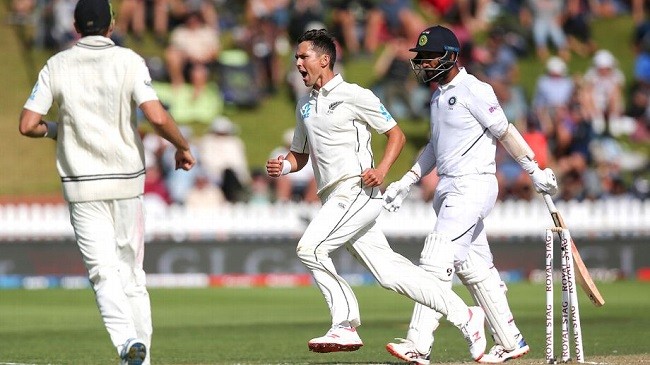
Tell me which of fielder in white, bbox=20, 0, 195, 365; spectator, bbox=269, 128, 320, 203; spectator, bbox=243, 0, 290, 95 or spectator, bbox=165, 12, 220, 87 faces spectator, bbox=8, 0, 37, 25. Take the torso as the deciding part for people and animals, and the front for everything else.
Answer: the fielder in white

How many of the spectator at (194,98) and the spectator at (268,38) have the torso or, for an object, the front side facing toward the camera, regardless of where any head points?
2

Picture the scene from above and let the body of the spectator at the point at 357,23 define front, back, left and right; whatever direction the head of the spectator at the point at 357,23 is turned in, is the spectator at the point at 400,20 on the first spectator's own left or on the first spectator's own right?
on the first spectator's own left

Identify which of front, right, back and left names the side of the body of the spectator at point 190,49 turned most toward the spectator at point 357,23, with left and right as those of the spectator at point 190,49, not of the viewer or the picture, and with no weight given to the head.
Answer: left

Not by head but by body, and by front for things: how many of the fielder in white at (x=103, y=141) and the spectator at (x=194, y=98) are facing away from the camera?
1

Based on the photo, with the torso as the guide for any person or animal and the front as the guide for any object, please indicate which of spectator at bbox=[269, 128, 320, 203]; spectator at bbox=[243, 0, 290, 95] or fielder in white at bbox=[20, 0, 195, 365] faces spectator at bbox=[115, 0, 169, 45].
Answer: the fielder in white
